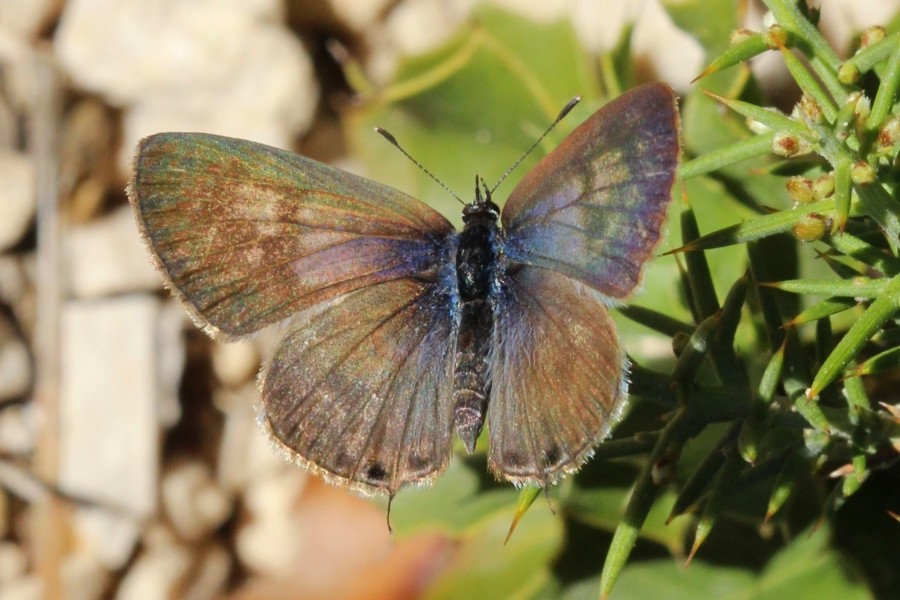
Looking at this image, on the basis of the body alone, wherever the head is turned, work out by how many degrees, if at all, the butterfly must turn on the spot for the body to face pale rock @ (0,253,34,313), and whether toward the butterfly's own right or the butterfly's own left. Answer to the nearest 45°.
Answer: approximately 45° to the butterfly's own left

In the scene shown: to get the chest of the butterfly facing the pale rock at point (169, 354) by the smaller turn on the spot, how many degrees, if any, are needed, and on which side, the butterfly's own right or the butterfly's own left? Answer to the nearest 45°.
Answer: approximately 45° to the butterfly's own left

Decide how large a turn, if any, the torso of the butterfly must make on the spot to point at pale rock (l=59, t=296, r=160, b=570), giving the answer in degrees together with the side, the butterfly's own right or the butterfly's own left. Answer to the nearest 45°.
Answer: approximately 45° to the butterfly's own left

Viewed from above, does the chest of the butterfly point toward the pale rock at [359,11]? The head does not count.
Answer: yes

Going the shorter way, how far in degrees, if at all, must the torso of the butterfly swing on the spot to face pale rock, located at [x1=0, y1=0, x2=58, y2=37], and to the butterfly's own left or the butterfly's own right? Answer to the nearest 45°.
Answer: approximately 45° to the butterfly's own left

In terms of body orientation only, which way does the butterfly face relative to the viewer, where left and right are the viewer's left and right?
facing away from the viewer
